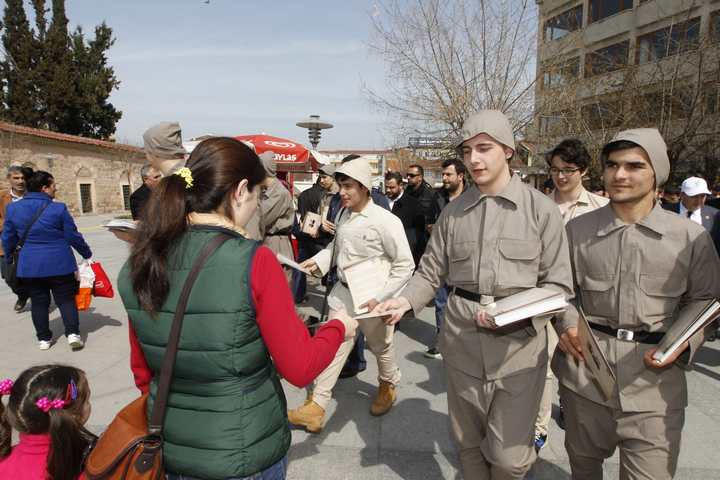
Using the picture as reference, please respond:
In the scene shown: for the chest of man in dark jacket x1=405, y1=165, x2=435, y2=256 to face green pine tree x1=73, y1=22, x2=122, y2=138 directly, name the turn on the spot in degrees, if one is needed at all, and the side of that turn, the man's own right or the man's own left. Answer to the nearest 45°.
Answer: approximately 90° to the man's own right

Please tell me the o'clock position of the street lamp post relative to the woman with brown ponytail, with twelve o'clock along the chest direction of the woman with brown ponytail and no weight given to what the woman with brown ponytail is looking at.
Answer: The street lamp post is roughly at 11 o'clock from the woman with brown ponytail.

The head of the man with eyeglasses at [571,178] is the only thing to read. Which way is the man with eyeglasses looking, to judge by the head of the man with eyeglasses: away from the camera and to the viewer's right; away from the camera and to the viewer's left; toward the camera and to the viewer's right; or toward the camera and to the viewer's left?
toward the camera and to the viewer's left

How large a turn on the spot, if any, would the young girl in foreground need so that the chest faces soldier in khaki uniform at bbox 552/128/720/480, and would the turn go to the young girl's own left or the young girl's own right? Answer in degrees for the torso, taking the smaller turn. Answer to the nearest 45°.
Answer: approximately 90° to the young girl's own right

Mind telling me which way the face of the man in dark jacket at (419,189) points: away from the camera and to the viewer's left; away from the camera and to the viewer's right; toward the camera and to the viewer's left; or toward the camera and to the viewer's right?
toward the camera and to the viewer's left

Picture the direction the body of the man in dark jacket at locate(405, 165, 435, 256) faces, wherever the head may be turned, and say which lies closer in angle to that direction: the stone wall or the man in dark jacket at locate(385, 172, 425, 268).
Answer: the man in dark jacket

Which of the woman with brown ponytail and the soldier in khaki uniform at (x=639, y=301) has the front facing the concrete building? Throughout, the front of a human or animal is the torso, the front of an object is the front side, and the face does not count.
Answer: the woman with brown ponytail

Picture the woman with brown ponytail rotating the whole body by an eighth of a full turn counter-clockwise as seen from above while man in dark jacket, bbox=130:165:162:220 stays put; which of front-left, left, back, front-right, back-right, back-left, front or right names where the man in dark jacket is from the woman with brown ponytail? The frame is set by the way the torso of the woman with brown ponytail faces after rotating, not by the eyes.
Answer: front

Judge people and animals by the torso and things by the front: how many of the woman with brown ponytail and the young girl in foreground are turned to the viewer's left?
0

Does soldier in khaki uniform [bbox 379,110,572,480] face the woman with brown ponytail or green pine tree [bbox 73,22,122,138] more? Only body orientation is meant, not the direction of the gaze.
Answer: the woman with brown ponytail

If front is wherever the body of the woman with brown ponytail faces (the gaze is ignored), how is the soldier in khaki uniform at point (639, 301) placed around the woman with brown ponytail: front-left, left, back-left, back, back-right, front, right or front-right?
front-right

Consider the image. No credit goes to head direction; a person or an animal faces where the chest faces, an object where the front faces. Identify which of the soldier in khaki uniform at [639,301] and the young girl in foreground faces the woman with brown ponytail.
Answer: the soldier in khaki uniform

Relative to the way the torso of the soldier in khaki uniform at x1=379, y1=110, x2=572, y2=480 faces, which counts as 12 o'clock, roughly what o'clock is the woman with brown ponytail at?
The woman with brown ponytail is roughly at 12 o'clock from the soldier in khaki uniform.

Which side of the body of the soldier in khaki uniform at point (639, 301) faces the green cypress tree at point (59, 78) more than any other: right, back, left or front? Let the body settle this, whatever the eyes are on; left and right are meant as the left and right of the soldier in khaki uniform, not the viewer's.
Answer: right

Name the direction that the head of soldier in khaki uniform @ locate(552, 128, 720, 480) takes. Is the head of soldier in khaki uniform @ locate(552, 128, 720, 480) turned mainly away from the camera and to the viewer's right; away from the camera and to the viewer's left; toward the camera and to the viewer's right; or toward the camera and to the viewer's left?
toward the camera and to the viewer's left
